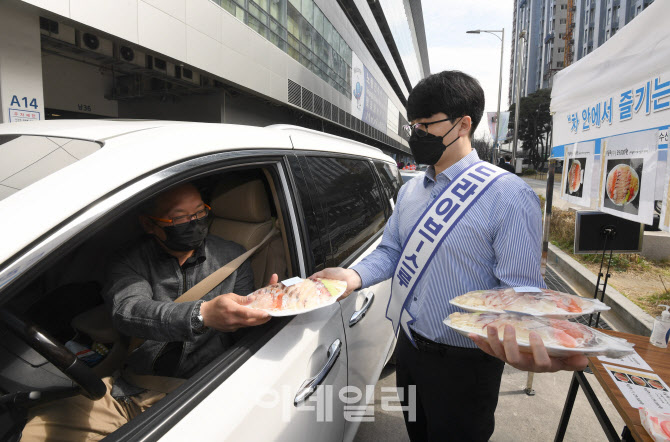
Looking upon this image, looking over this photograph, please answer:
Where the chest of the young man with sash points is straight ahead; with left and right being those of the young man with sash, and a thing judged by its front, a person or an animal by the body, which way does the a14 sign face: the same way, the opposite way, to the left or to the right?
to the left

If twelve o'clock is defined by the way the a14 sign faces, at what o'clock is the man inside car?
The man inside car is roughly at 12 o'clock from the a14 sign.

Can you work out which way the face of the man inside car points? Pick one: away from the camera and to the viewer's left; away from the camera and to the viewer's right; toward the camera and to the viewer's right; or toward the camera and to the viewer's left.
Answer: toward the camera and to the viewer's right

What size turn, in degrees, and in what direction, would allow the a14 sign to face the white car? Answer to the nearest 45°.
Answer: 0° — it already faces it

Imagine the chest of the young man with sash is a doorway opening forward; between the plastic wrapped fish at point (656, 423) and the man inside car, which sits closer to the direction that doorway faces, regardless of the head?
the man inside car

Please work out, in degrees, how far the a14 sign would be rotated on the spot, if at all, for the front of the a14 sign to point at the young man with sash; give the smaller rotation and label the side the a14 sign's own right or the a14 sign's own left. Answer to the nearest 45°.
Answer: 0° — it already faces them

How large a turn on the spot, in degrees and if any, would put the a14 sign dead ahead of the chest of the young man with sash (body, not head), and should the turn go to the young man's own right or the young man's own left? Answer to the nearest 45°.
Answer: approximately 90° to the young man's own right

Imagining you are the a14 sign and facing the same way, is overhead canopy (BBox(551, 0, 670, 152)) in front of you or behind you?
in front

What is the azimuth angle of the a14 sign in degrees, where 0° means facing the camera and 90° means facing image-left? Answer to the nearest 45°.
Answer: approximately 0°

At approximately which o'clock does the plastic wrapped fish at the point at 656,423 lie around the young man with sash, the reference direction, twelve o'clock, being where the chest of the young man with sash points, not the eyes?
The plastic wrapped fish is roughly at 8 o'clock from the young man with sash.
